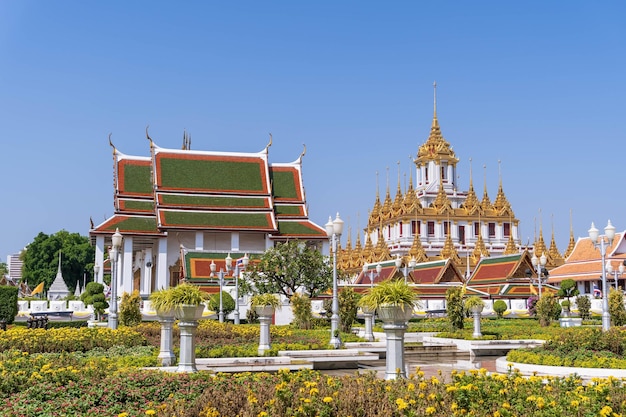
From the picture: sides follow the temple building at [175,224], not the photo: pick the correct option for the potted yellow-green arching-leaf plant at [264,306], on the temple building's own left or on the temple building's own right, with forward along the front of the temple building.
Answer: on the temple building's own left

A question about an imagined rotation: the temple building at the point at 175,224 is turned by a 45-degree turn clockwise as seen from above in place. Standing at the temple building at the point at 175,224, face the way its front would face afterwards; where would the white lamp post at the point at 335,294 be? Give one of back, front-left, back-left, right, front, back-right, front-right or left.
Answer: back-left

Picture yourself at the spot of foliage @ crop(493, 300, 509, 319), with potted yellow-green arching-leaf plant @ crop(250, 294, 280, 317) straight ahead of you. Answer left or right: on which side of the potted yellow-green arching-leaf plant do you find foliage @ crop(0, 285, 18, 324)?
right

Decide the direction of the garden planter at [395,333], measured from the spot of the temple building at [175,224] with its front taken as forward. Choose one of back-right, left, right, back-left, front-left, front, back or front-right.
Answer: left

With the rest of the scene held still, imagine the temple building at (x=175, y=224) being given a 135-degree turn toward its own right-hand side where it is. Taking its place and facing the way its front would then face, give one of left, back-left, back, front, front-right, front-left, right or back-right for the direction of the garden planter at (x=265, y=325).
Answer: back-right

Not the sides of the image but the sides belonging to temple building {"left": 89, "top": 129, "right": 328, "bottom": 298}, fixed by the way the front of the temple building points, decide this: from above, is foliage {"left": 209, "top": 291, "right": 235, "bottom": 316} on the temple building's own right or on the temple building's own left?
on the temple building's own left

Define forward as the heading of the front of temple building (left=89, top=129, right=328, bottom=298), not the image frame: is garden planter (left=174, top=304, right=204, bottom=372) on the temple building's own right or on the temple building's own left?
on the temple building's own left

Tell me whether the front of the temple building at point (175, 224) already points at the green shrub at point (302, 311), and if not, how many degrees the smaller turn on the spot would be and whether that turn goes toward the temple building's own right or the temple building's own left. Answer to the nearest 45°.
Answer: approximately 90° to the temple building's own left
